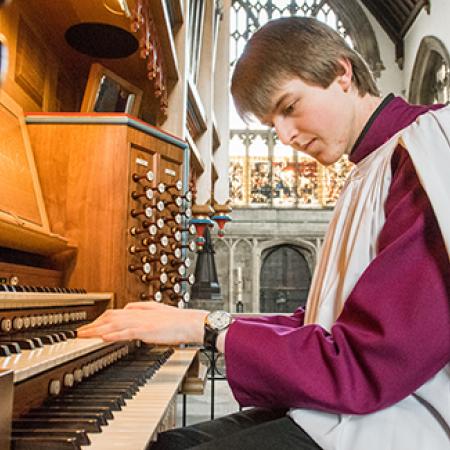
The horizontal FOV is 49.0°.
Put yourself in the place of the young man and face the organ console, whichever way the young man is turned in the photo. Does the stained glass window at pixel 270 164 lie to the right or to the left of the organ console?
right

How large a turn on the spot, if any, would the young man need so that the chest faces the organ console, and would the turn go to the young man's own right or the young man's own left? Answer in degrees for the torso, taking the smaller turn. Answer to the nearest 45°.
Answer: approximately 45° to the young man's own right

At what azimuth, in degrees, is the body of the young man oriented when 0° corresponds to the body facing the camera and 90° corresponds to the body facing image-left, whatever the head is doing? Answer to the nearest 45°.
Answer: approximately 90°

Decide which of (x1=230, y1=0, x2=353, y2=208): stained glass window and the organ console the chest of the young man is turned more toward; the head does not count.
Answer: the organ console

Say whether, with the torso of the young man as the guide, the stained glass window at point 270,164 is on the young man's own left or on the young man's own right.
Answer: on the young man's own right
